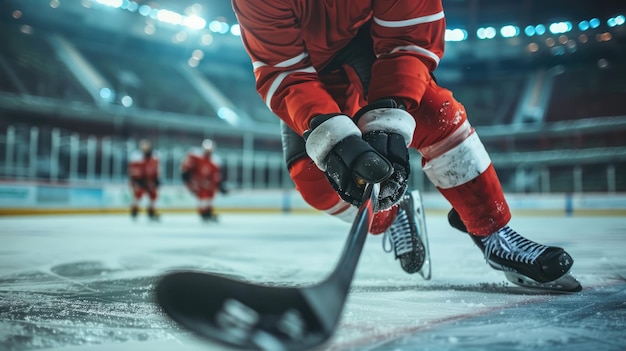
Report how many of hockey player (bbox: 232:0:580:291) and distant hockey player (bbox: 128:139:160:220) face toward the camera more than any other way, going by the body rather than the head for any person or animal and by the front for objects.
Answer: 2

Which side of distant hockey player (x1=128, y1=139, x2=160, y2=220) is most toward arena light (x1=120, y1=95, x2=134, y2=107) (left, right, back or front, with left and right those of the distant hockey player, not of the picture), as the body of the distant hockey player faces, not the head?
back

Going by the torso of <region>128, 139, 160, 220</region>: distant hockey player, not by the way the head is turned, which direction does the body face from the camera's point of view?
toward the camera

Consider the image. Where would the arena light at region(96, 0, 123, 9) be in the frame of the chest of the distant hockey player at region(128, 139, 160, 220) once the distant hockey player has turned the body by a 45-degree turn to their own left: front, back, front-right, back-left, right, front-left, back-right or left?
back-left

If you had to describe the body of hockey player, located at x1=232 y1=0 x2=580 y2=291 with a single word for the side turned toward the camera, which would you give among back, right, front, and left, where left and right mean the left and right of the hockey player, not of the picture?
front

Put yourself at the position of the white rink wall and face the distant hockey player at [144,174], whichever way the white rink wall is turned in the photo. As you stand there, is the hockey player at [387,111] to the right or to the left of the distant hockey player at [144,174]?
left

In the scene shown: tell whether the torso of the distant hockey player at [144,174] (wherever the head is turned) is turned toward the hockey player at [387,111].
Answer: yes

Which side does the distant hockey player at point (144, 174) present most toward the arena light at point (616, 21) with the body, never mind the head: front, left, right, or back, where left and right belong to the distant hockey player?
left

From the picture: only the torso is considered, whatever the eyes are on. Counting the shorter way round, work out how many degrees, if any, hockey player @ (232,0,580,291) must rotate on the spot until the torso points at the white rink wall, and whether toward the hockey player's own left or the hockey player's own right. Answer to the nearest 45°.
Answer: approximately 135° to the hockey player's own right

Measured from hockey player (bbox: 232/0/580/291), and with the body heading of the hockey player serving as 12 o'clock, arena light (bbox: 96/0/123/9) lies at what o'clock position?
The arena light is roughly at 5 o'clock from the hockey player.

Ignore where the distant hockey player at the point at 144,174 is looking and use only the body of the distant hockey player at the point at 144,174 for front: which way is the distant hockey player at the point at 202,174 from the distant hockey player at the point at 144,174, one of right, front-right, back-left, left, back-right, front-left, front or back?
front-left

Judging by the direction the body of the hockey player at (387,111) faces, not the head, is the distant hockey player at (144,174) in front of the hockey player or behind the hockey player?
behind
